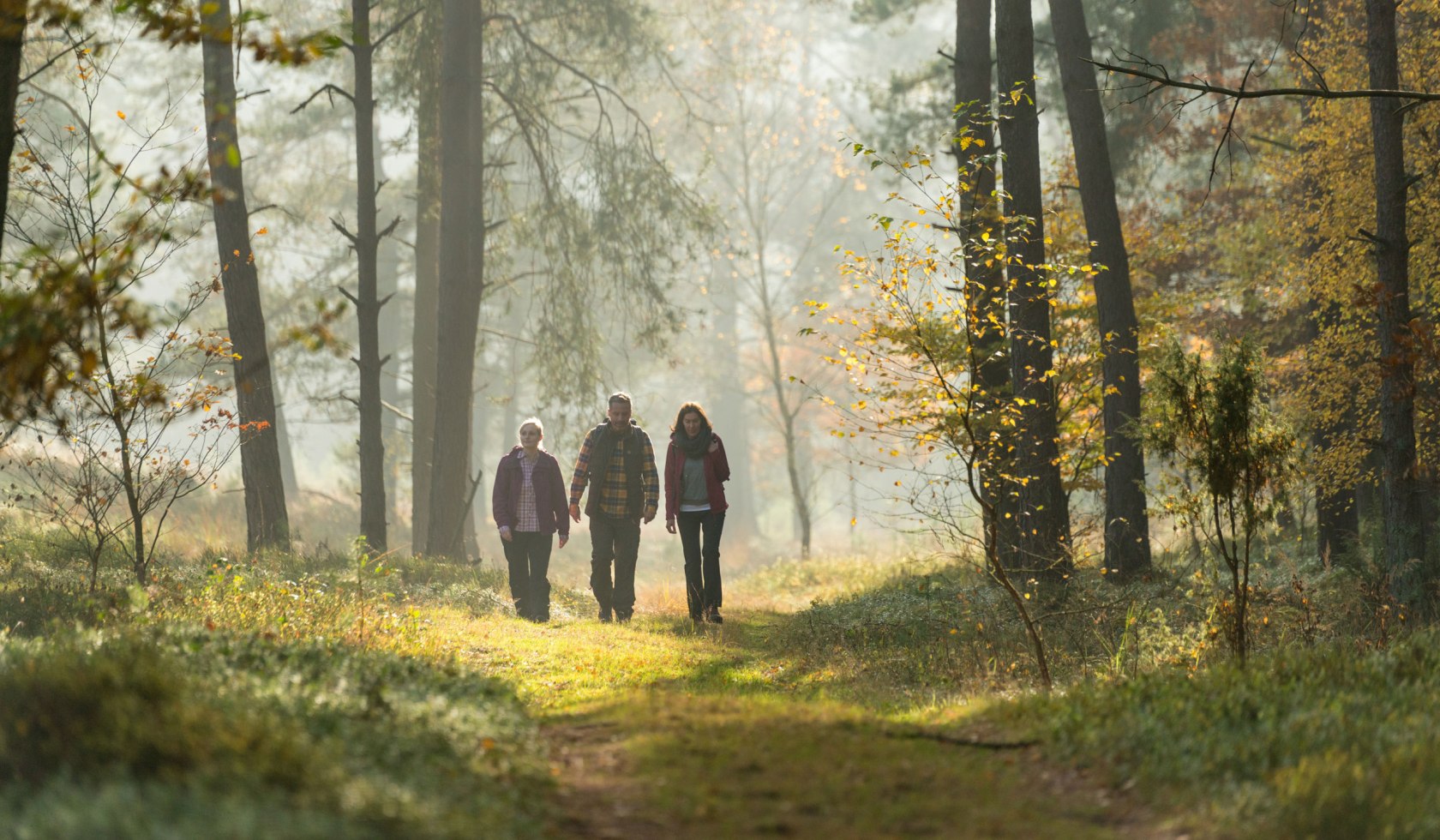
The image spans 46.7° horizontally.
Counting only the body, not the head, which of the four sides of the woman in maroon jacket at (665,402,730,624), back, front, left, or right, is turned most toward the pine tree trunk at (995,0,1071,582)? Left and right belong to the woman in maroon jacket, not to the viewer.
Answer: left

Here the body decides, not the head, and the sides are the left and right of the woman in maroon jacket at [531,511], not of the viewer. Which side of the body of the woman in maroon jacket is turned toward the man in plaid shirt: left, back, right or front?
left

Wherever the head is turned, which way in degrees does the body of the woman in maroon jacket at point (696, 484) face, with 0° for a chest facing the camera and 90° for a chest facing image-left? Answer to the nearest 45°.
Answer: approximately 0°

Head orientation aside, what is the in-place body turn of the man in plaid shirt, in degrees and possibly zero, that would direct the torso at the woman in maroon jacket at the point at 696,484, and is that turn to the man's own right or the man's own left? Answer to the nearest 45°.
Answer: approximately 45° to the man's own left

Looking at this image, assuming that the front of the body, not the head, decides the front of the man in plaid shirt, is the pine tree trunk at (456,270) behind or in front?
behind
